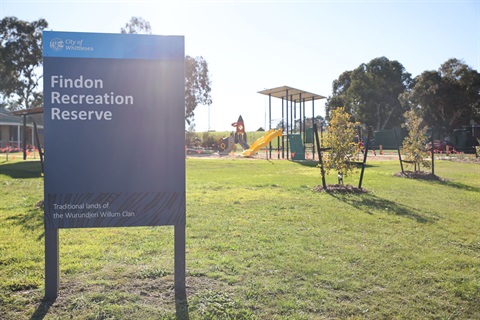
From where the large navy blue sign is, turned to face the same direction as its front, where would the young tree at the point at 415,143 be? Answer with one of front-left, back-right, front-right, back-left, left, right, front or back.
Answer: back-left

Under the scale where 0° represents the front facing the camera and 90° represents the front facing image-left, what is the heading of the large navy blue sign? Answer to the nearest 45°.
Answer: approximately 0°

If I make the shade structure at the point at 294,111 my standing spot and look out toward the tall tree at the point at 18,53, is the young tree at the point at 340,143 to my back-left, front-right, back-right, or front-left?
back-left

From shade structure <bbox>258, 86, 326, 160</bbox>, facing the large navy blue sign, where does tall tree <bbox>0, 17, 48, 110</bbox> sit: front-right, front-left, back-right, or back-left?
back-right

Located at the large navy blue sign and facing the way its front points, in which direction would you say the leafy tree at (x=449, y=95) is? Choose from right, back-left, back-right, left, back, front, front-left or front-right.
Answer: back-left

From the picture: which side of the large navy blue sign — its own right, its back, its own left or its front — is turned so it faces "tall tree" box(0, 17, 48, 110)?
back

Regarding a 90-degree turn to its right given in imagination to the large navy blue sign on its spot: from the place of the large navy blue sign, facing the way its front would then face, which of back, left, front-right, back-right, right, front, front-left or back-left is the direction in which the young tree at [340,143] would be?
back-right

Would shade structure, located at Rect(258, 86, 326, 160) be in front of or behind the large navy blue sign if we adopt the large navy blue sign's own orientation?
behind
